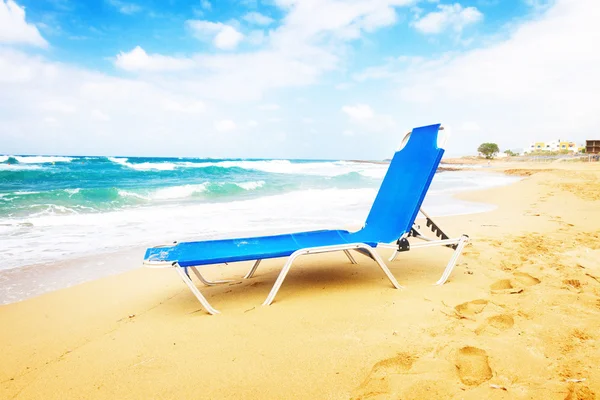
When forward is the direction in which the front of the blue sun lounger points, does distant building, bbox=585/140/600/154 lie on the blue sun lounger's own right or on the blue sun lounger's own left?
on the blue sun lounger's own right

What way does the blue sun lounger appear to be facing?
to the viewer's left
